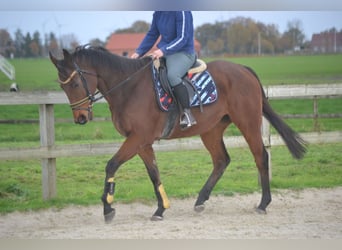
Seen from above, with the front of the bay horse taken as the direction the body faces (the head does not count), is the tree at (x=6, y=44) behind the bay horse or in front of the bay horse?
in front

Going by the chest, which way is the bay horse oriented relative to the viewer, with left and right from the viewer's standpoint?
facing to the left of the viewer

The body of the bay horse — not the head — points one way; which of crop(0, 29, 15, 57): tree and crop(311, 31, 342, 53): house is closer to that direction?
the tree
